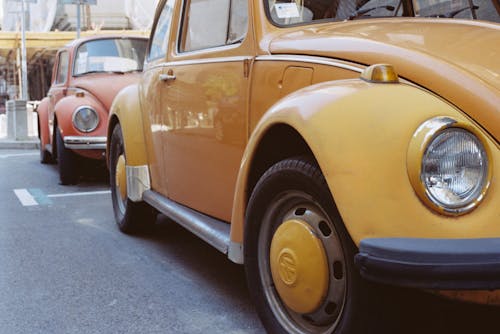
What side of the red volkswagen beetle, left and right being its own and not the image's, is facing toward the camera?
front

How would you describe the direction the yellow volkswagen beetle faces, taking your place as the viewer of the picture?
facing the viewer and to the right of the viewer

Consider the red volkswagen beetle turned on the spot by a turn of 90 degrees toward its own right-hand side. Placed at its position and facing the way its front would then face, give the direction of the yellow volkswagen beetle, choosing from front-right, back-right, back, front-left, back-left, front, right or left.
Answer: left
